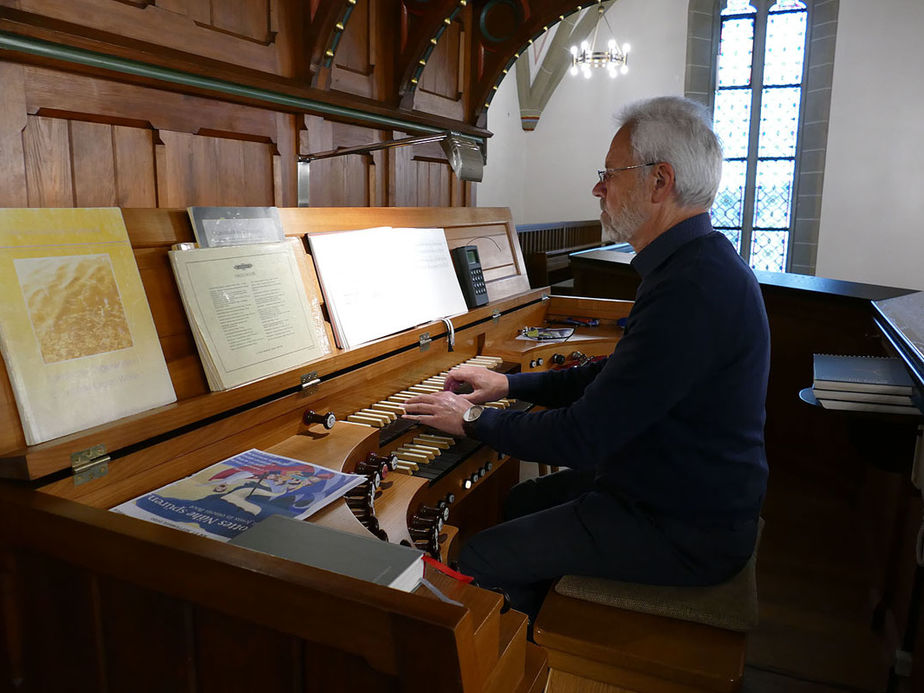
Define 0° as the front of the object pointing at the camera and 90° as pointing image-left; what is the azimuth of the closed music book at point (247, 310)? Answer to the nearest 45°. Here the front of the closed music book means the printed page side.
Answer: approximately 315°

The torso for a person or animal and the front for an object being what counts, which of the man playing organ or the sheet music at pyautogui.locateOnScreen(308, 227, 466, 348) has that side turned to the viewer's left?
the man playing organ

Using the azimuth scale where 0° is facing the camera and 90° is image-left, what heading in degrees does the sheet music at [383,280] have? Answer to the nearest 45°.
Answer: approximately 315°

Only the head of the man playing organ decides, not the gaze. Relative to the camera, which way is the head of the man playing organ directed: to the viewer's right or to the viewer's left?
to the viewer's left

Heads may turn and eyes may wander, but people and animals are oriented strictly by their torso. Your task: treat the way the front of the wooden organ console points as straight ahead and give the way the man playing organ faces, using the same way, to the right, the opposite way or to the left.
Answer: the opposite way

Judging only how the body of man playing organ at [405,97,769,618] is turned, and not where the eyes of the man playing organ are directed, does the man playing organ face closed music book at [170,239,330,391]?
yes

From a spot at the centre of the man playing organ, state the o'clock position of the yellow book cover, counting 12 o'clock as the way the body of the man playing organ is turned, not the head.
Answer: The yellow book cover is roughly at 11 o'clock from the man playing organ.

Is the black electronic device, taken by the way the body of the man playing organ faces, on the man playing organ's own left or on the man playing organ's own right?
on the man playing organ's own right

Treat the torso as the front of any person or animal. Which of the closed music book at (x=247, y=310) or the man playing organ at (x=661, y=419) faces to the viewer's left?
the man playing organ

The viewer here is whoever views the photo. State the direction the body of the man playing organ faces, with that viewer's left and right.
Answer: facing to the left of the viewer

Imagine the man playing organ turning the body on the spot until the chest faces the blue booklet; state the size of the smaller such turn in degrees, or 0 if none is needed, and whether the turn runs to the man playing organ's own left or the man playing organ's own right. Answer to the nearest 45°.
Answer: approximately 45° to the man playing organ's own left
